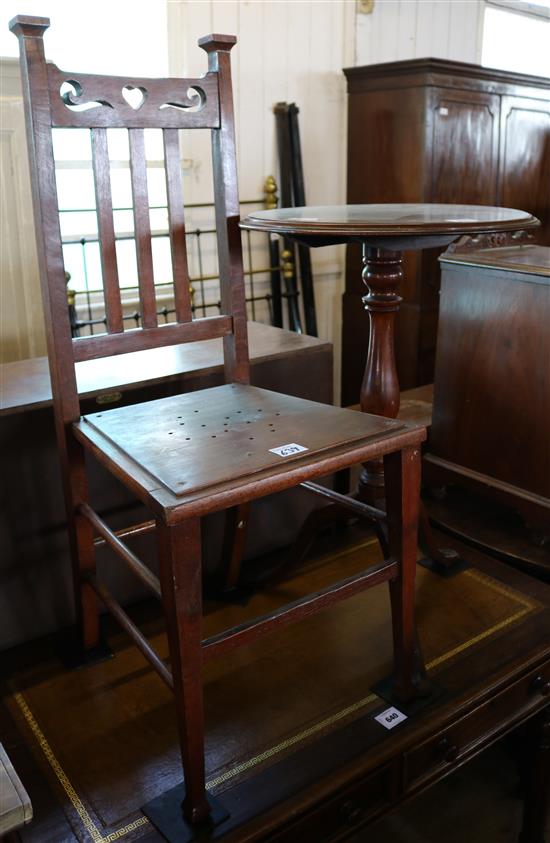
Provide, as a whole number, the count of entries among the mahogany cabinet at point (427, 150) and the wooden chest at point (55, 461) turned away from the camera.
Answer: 0

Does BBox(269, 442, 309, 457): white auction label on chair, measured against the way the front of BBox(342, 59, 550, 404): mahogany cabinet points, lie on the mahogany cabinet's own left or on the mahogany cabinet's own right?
on the mahogany cabinet's own right

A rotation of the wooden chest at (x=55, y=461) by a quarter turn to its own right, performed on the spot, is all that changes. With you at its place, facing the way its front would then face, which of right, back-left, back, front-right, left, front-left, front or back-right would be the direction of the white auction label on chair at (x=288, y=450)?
left

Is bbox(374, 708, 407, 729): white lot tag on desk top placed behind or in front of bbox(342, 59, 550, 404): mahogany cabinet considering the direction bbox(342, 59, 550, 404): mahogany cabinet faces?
in front

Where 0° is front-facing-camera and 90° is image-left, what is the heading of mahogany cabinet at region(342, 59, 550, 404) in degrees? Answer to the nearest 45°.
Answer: approximately 315°

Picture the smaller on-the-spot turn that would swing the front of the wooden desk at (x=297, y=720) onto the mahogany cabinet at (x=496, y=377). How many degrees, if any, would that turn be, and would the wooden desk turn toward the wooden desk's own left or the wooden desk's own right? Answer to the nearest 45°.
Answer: approximately 90° to the wooden desk's own left

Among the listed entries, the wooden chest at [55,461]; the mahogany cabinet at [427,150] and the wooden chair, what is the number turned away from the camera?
0

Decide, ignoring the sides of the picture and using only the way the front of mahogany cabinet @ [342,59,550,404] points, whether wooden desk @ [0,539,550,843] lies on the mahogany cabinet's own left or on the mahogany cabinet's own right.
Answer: on the mahogany cabinet's own right

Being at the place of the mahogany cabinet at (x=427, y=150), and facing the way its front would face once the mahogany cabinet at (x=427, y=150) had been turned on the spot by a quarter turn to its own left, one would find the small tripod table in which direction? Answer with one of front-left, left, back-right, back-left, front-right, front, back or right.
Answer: back-right

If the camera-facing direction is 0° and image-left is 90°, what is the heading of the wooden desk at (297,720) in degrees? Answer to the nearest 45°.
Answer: approximately 315°

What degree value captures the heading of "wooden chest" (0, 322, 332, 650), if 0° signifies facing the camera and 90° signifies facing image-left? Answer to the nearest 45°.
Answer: approximately 315°

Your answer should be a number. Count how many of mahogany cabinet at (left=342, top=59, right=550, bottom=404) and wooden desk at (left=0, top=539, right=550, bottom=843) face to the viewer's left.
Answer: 0

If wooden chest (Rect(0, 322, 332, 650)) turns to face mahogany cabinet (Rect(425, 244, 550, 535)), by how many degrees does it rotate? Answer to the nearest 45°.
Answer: approximately 45° to its left
